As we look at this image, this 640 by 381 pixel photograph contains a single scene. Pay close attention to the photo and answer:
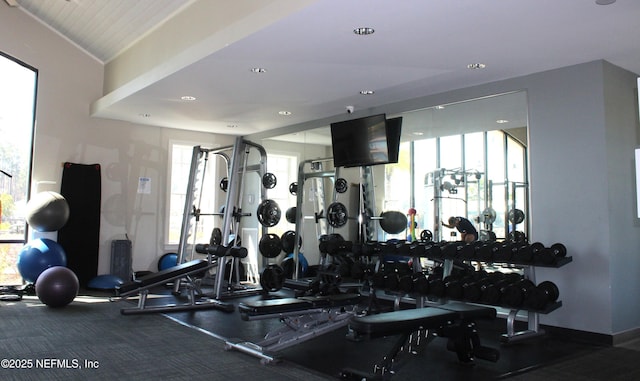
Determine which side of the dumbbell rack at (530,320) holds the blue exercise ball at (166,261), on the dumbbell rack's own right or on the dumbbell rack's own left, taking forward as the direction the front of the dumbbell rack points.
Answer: on the dumbbell rack's own right

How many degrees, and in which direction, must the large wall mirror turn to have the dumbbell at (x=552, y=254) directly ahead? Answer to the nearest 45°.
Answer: approximately 90° to its left

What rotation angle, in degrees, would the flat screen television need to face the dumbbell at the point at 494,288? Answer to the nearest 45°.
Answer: approximately 90° to its left

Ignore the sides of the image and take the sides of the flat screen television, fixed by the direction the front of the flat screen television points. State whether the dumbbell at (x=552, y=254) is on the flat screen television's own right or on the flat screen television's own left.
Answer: on the flat screen television's own left

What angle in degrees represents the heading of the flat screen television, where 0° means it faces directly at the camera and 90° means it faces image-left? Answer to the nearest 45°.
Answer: approximately 45°

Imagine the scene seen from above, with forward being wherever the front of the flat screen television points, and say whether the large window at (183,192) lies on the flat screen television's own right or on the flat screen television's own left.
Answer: on the flat screen television's own right

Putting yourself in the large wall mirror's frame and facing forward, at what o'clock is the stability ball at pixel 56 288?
The stability ball is roughly at 1 o'clock from the large wall mirror.
